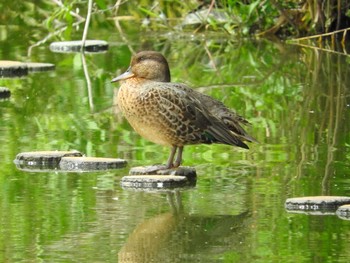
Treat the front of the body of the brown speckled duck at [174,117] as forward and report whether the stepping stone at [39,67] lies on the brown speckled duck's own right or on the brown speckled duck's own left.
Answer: on the brown speckled duck's own right

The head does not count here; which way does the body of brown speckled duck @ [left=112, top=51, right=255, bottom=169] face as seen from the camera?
to the viewer's left

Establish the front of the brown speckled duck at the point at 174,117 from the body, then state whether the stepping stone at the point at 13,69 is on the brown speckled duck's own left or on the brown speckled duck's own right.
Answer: on the brown speckled duck's own right

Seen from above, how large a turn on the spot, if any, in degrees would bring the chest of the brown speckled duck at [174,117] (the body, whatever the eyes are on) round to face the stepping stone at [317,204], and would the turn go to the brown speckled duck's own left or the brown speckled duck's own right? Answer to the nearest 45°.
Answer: approximately 135° to the brown speckled duck's own left

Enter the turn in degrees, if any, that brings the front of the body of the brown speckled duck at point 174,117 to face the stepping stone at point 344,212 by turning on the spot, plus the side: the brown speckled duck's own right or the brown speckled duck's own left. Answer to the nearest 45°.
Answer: approximately 135° to the brown speckled duck's own left
